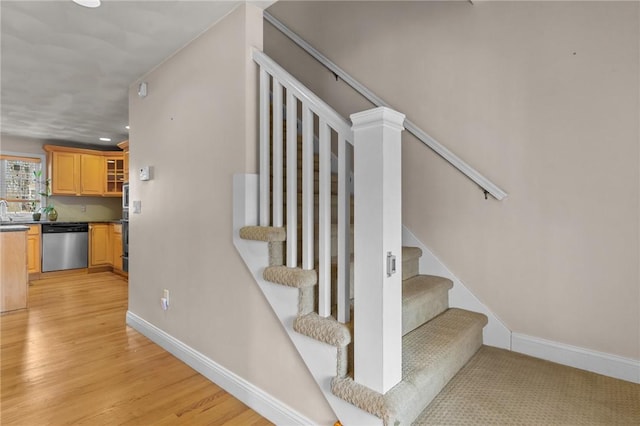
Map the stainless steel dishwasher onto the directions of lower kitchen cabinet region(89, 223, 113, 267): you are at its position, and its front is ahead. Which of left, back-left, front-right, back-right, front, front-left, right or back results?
right

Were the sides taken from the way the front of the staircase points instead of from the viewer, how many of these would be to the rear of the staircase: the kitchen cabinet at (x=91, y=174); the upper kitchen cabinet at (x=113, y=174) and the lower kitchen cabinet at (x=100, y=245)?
3

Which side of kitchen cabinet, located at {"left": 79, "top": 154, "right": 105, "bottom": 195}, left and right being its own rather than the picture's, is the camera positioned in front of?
front

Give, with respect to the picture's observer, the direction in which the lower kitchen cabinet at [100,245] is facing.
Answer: facing the viewer

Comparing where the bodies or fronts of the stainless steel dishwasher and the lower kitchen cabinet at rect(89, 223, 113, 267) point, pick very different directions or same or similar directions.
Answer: same or similar directions

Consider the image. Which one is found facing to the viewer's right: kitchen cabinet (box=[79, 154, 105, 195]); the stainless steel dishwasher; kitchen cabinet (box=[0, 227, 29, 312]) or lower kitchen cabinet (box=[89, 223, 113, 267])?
kitchen cabinet (box=[0, 227, 29, 312])

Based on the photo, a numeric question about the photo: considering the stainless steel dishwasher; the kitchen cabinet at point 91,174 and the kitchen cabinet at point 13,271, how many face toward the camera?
2

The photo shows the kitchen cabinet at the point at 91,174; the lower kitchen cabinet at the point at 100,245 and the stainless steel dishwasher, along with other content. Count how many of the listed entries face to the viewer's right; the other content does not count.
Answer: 0

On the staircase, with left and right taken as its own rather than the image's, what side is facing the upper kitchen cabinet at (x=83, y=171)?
back

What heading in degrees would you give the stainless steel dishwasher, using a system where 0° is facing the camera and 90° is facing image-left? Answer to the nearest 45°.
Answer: approximately 0°

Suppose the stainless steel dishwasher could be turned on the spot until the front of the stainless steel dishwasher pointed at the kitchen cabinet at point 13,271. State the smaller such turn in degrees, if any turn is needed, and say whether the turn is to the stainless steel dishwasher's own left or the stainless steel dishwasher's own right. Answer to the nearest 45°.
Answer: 0° — it already faces it

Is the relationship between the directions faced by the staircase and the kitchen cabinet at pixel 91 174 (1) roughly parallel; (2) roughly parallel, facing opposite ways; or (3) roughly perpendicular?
roughly parallel

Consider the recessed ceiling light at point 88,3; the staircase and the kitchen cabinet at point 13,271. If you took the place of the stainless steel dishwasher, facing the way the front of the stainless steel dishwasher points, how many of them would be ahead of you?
3
